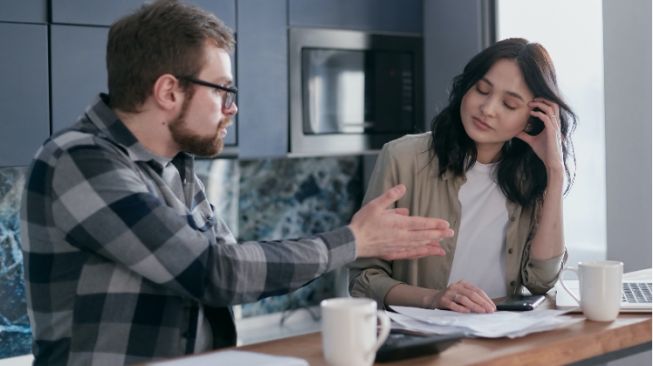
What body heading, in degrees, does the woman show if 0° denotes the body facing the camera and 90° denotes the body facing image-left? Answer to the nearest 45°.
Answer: approximately 0°

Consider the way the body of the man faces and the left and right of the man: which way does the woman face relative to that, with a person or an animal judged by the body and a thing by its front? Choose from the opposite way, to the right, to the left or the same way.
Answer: to the right

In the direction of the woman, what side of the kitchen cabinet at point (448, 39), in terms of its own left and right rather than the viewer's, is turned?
front

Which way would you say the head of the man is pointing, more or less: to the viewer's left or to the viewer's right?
to the viewer's right

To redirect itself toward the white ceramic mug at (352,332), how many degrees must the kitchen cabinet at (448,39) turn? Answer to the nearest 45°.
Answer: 0° — it already faces it

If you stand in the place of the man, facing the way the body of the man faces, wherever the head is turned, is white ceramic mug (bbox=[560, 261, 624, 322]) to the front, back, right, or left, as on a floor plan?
front

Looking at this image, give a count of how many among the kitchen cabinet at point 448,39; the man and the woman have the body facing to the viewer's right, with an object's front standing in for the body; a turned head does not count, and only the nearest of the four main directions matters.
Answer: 1

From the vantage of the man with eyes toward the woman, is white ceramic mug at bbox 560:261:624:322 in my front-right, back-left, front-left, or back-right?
front-right

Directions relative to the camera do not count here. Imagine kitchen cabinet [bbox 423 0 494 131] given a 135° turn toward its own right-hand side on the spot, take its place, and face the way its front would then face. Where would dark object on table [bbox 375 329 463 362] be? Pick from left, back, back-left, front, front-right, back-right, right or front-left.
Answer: back-left

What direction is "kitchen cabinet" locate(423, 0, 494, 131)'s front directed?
toward the camera

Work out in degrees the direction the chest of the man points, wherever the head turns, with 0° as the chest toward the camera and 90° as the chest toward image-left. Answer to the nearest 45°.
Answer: approximately 270°

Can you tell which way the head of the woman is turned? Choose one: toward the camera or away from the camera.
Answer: toward the camera

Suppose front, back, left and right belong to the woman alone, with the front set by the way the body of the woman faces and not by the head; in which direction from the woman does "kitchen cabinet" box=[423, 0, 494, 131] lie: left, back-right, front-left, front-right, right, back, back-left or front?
back

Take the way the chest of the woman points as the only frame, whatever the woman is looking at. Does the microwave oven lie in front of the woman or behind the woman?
behind
